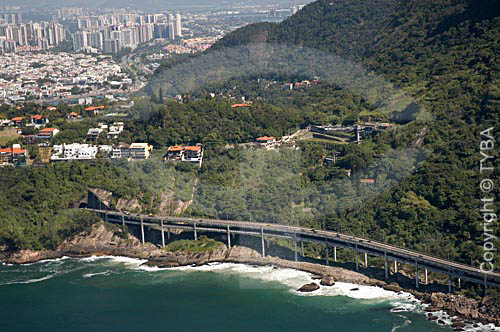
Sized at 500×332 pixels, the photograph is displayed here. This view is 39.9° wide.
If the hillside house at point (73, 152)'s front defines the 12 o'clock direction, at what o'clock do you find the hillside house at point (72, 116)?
the hillside house at point (72, 116) is roughly at 6 o'clock from the hillside house at point (73, 152).

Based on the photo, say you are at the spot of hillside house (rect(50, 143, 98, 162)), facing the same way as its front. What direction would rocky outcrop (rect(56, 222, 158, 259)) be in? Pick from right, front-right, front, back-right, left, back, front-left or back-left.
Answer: front

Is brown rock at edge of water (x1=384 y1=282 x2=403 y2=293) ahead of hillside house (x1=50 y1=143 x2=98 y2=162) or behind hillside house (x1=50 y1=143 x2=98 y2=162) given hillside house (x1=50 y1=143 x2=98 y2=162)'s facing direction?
ahead

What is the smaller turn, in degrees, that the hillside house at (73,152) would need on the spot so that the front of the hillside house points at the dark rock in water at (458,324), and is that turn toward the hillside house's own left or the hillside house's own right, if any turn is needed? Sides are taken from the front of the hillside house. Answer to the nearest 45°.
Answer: approximately 45° to the hillside house's own left

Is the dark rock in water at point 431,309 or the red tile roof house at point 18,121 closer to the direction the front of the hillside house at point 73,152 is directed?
the dark rock in water

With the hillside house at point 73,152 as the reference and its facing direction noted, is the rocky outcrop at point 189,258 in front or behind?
in front

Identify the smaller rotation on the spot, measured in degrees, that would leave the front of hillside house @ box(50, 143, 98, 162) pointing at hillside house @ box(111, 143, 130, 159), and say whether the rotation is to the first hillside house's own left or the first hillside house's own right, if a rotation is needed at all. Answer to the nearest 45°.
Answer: approximately 90° to the first hillside house's own left

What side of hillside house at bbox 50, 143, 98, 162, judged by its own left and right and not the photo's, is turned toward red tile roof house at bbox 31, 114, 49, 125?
back

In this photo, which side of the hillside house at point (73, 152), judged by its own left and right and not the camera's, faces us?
front

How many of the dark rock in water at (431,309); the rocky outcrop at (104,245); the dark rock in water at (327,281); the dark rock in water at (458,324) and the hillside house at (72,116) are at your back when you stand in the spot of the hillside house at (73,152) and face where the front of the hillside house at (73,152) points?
1

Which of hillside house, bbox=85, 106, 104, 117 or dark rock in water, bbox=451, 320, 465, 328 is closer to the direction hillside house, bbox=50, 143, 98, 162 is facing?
the dark rock in water

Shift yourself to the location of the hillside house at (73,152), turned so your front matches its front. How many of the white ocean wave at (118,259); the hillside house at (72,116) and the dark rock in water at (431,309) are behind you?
1

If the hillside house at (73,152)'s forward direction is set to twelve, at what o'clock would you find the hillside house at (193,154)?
the hillside house at (193,154) is roughly at 10 o'clock from the hillside house at (73,152).

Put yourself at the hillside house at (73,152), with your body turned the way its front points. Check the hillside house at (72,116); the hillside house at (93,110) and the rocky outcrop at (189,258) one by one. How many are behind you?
2

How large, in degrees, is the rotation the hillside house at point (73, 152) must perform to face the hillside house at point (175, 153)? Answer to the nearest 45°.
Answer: approximately 90° to its left

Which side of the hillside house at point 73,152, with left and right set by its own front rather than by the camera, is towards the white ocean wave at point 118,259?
front

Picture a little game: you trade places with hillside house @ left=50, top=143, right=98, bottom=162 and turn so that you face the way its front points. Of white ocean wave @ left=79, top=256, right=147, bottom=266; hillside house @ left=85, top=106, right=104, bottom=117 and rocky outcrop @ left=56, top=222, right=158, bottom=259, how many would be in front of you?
2

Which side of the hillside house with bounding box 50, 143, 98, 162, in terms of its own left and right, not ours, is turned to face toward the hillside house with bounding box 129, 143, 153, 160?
left
